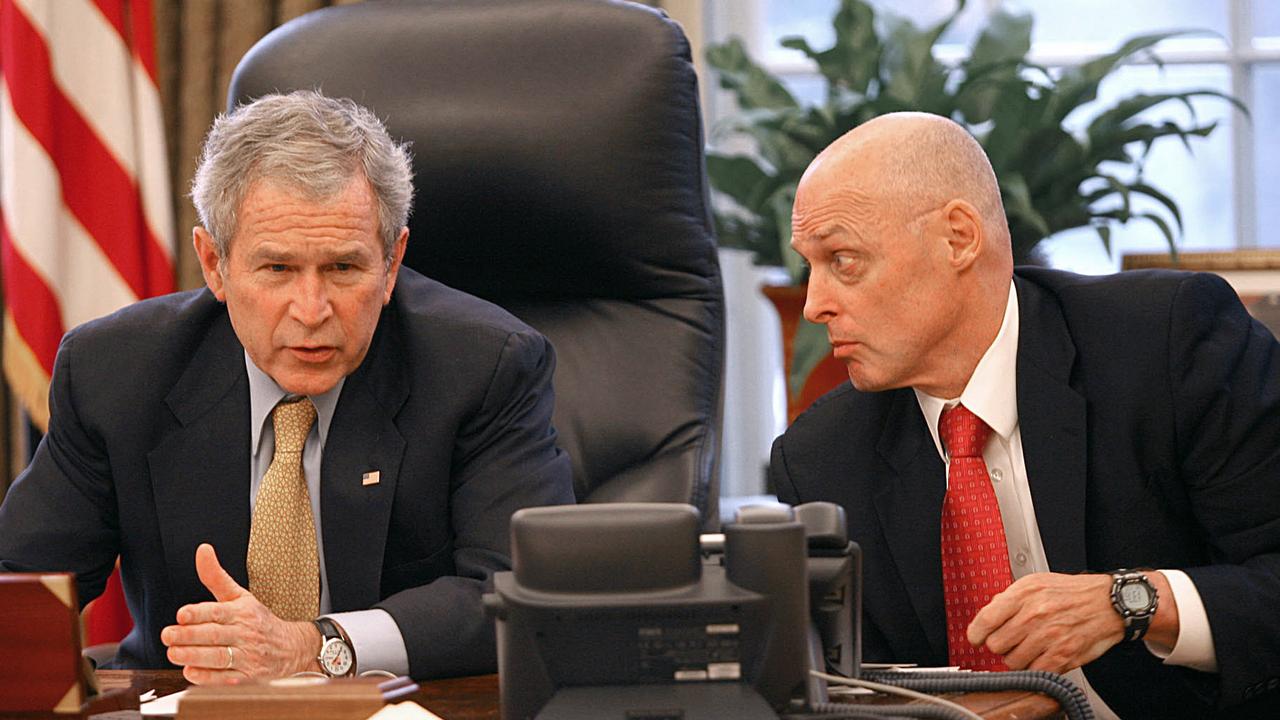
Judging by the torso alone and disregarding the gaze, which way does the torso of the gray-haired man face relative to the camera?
toward the camera

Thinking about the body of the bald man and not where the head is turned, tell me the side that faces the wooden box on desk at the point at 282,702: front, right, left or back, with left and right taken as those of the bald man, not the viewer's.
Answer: front

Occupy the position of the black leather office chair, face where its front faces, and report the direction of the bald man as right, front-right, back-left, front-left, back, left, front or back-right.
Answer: front-left

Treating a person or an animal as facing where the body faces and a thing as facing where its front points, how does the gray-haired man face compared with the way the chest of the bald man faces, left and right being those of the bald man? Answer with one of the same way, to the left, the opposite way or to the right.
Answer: to the left

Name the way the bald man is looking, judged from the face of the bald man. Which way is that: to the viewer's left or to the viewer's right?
to the viewer's left

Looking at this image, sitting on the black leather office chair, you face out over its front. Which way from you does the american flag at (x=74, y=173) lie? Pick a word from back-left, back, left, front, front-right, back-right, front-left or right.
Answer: back-right

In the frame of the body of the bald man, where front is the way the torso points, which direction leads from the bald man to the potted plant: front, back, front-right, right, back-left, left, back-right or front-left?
back-right

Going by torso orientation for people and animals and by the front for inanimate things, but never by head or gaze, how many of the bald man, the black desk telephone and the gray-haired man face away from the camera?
1

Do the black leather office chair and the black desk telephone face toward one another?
yes

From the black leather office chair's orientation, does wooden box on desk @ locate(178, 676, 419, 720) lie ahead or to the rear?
ahead

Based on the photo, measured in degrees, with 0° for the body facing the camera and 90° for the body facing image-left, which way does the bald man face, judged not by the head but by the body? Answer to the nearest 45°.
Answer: approximately 45°

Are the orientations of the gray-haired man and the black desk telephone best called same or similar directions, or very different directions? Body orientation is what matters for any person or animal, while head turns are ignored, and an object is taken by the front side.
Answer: very different directions

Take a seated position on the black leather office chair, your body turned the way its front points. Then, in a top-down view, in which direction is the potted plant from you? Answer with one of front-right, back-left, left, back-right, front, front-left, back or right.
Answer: back-left

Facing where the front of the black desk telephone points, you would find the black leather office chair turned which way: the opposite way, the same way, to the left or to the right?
the opposite way

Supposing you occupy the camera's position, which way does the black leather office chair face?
facing the viewer

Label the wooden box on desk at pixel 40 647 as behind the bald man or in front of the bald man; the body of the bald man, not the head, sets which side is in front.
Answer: in front
